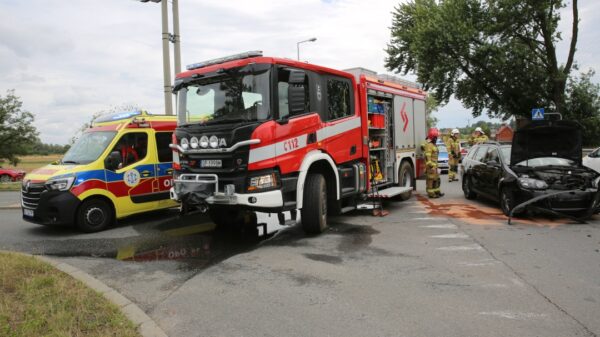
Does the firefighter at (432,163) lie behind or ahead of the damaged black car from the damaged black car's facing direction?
behind

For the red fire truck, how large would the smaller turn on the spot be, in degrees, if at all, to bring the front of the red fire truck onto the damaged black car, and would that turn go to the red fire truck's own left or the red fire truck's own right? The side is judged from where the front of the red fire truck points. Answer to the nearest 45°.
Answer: approximately 135° to the red fire truck's own left

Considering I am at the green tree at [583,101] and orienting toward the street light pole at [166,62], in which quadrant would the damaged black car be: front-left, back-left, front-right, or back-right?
front-left

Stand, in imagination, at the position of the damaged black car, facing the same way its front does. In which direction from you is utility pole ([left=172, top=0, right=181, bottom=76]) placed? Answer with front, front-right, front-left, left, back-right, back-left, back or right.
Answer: back-right

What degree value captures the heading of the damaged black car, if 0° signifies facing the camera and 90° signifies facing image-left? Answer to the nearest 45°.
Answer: approximately 315°

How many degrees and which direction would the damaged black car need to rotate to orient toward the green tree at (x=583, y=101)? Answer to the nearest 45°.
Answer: approximately 135° to its left

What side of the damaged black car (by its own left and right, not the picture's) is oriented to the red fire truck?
right

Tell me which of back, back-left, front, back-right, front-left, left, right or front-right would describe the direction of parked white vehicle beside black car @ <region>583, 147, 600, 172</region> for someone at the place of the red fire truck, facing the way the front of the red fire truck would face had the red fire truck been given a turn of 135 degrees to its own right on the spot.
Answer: front-right
